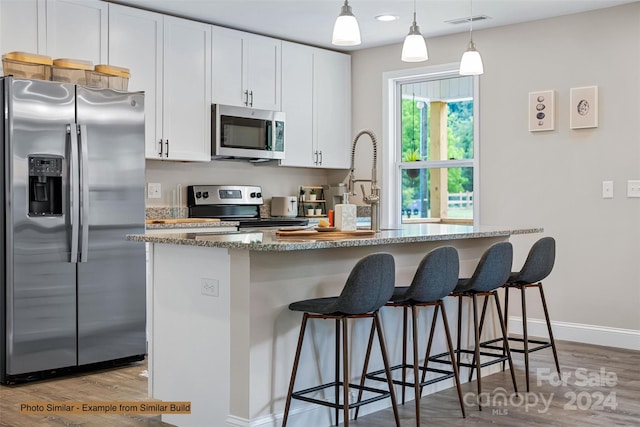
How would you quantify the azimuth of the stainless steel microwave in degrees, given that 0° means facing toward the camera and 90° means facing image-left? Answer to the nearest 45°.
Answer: approximately 315°

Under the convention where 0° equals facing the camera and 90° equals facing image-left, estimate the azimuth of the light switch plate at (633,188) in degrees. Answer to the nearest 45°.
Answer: approximately 0°

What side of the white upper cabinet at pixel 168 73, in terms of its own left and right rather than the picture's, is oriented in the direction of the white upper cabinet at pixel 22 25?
right

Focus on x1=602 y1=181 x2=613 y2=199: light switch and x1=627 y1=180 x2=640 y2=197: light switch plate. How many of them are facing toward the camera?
2

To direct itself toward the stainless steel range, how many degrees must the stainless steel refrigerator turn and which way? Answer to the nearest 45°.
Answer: approximately 90° to its left

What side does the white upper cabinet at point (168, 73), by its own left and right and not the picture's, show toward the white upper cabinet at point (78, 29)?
right

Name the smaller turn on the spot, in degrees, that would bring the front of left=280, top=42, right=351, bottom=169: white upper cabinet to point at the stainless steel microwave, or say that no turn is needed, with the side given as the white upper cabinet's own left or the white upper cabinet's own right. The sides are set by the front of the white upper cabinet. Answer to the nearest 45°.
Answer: approximately 90° to the white upper cabinet's own right

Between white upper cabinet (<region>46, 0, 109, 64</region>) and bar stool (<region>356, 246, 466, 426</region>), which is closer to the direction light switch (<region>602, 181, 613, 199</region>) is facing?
the bar stool
